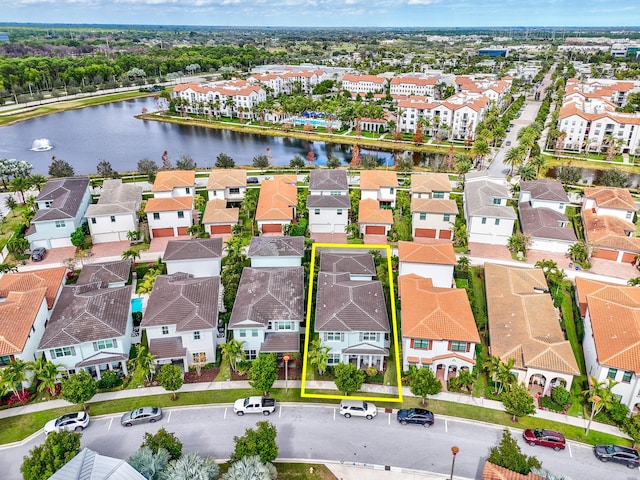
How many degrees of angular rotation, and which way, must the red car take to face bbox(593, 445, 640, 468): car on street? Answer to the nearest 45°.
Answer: approximately 180°

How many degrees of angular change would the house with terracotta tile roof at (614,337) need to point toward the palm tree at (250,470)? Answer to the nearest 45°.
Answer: approximately 45° to its right

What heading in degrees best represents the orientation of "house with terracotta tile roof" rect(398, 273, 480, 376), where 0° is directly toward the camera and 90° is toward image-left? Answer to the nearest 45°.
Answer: approximately 0°

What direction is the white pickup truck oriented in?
to the viewer's left

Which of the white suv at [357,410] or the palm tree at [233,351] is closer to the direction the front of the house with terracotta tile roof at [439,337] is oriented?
the white suv

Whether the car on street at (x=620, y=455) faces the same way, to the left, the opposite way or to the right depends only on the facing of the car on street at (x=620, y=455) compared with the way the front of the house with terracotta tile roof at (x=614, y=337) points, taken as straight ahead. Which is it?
to the right

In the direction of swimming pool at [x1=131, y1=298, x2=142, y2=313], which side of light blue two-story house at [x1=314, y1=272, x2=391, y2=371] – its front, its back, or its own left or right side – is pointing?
right

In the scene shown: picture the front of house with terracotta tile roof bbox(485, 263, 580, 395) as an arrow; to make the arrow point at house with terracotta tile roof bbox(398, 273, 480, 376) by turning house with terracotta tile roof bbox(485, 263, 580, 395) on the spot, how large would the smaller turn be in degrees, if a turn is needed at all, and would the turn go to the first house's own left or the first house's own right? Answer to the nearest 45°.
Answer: approximately 45° to the first house's own right

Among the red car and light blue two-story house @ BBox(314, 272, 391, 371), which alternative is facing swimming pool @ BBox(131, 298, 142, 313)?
the red car

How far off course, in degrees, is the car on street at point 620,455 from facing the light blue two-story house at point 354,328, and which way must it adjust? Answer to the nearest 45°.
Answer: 0° — it already faces it

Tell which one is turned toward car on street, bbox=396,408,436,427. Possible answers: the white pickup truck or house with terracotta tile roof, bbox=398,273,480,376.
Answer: the house with terracotta tile roof

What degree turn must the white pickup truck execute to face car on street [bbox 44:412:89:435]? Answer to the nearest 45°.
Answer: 0° — it already faces it

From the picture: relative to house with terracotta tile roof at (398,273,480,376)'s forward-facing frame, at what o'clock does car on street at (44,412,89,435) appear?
The car on street is roughly at 2 o'clock from the house with terracotta tile roof.
